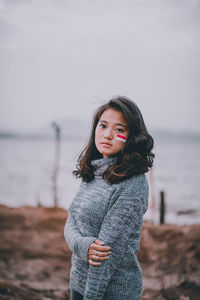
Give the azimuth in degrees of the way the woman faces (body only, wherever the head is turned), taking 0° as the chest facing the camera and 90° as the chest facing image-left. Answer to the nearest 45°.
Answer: approximately 45°
